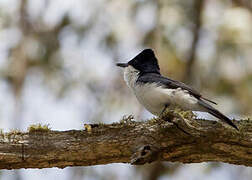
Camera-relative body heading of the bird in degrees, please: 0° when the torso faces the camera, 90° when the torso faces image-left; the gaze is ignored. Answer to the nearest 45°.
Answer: approximately 90°
